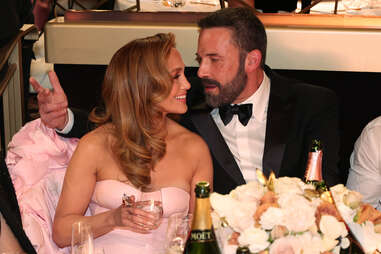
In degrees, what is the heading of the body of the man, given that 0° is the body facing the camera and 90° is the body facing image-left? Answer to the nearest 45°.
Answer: approximately 45°

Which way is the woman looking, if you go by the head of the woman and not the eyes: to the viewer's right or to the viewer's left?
to the viewer's right

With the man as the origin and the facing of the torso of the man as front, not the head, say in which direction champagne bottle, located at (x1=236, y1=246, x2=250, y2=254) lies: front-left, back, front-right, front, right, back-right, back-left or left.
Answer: front-left

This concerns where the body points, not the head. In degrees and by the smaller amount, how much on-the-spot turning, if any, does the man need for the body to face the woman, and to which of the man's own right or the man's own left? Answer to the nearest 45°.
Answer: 0° — they already face them

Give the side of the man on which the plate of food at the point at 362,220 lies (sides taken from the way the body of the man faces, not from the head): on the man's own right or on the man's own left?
on the man's own left

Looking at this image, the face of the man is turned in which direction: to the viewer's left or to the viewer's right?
to the viewer's left

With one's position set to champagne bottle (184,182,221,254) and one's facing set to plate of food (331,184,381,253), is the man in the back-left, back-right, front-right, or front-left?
front-left

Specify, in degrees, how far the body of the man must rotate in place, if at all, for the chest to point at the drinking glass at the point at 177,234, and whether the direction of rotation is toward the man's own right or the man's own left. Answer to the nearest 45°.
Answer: approximately 45° to the man's own left

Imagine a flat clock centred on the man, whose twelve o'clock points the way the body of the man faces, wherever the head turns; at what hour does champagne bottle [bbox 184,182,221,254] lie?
The champagne bottle is roughly at 11 o'clock from the man.
